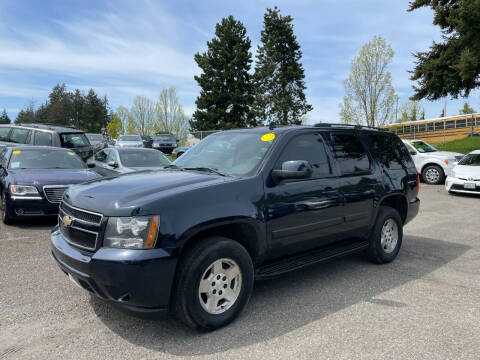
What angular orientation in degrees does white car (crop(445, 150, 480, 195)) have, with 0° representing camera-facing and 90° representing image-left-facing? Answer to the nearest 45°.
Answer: approximately 45°

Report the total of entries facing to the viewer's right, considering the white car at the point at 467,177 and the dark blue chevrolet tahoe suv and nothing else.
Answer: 0

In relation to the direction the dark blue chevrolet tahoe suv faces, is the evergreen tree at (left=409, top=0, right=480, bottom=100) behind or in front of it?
behind

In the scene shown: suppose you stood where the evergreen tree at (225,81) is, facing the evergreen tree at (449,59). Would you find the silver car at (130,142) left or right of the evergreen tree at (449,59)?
right

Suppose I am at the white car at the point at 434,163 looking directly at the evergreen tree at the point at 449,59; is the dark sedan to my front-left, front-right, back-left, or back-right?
back-left

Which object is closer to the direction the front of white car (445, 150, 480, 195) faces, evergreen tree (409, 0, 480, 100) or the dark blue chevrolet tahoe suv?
the dark blue chevrolet tahoe suv

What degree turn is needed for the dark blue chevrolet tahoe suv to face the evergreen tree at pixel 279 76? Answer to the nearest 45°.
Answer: approximately 135° to its right

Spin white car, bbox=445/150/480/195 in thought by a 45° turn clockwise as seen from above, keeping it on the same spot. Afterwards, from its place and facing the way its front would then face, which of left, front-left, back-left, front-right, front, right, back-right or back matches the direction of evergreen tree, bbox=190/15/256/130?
front-right

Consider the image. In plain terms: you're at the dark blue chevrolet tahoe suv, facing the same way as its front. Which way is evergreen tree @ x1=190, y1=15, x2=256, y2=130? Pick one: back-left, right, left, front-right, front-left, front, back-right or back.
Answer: back-right

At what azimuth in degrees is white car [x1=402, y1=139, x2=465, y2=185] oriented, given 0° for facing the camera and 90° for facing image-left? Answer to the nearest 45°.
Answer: approximately 315°
